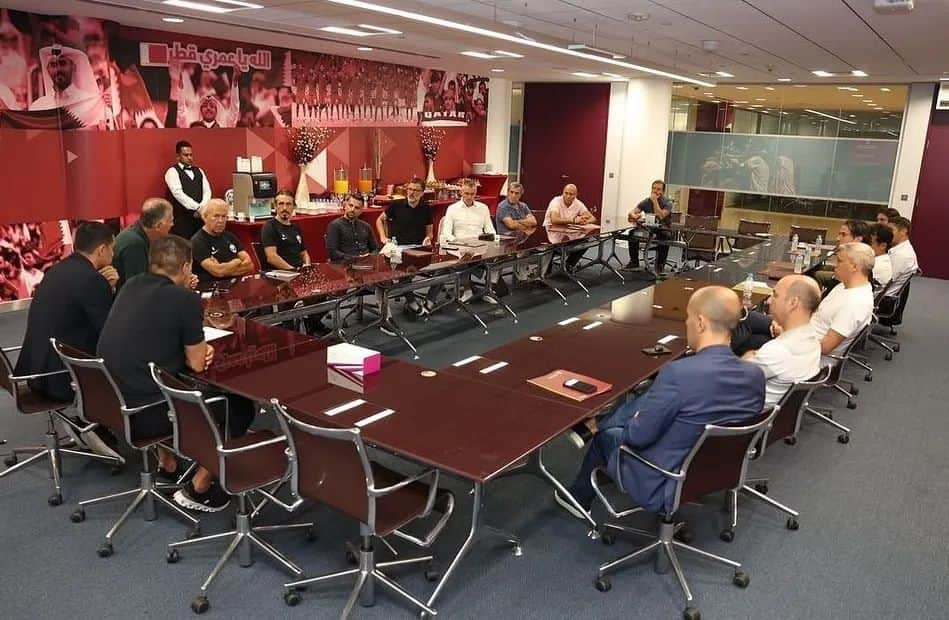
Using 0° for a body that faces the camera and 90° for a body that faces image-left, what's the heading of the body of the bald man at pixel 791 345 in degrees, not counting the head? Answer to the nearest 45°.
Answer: approximately 135°

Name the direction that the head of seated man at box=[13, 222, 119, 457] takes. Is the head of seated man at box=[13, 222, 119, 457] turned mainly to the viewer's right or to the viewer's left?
to the viewer's right

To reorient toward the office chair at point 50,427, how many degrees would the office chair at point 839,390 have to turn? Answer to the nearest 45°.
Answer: approximately 45° to its left

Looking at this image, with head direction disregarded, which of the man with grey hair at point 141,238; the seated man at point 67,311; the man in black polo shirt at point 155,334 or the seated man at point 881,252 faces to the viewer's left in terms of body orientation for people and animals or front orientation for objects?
the seated man at point 881,252

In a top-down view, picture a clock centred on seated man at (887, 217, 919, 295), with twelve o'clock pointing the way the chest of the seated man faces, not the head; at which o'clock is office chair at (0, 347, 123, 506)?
The office chair is roughly at 10 o'clock from the seated man.

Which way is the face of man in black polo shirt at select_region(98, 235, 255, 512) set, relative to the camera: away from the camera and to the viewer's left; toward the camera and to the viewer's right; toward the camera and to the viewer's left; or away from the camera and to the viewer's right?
away from the camera and to the viewer's right

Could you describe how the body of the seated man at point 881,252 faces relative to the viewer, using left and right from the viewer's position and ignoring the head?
facing to the left of the viewer

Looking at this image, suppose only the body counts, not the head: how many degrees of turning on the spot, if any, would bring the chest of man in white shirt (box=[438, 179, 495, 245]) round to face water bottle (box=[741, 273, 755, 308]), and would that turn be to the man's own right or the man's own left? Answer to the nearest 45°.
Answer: approximately 45° to the man's own left

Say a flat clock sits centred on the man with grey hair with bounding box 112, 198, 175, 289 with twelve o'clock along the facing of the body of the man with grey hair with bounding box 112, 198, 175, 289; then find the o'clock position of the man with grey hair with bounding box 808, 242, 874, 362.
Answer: the man with grey hair with bounding box 808, 242, 874, 362 is roughly at 1 o'clock from the man with grey hair with bounding box 112, 198, 175, 289.

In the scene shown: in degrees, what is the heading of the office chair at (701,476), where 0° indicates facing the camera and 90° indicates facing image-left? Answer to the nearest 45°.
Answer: approximately 135°

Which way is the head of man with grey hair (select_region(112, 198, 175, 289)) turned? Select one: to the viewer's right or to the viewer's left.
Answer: to the viewer's right

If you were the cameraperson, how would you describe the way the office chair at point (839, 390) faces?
facing to the left of the viewer
